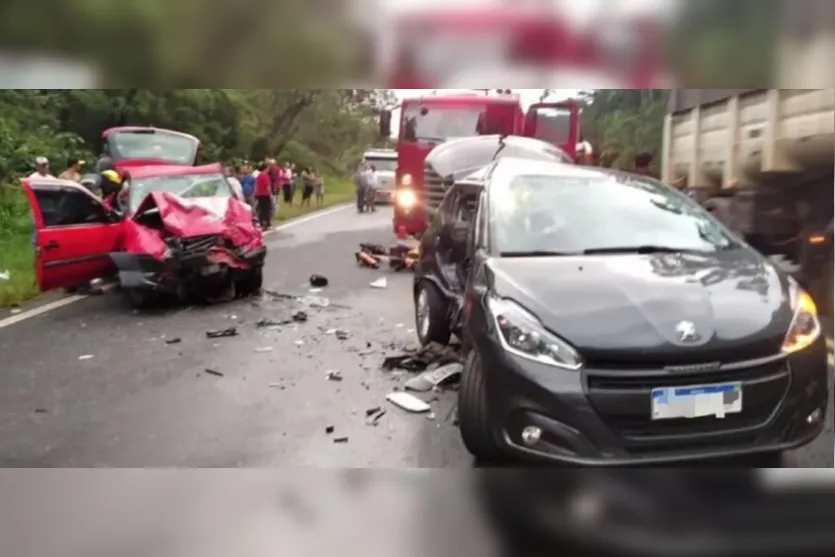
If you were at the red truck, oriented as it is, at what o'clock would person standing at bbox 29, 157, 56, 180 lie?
The person standing is roughly at 3 o'clock from the red truck.

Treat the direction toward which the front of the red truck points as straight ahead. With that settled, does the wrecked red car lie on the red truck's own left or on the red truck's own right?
on the red truck's own right

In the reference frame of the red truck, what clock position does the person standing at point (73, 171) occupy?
The person standing is roughly at 3 o'clock from the red truck.

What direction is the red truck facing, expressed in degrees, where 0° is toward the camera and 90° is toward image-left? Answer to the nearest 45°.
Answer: approximately 0°

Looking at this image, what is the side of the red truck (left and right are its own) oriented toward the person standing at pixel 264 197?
right
